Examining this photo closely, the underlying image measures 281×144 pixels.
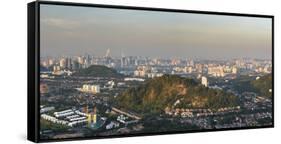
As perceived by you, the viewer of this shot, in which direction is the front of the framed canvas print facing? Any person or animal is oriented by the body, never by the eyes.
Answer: facing the viewer and to the right of the viewer
